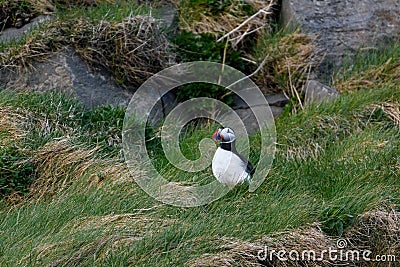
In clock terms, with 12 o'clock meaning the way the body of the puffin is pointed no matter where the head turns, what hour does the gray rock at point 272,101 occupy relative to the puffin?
The gray rock is roughly at 5 o'clock from the puffin.

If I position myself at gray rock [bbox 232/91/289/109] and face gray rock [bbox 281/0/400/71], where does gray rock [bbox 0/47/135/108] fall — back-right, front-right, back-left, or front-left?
back-left

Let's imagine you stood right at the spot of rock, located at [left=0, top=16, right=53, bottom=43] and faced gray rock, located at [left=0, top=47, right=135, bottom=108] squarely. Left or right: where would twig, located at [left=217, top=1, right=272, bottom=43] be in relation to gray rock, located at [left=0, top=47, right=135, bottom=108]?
left

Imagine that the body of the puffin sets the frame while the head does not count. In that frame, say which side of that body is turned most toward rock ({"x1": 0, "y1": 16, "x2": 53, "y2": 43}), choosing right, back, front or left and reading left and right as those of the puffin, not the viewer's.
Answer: right

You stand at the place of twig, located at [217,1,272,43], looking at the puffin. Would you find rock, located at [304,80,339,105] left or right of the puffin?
left

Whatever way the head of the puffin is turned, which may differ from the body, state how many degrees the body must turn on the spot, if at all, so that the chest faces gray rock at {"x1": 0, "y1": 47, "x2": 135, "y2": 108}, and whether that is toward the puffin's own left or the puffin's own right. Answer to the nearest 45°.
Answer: approximately 90° to the puffin's own right

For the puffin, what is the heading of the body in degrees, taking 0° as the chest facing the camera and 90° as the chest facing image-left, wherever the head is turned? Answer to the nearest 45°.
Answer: approximately 45°

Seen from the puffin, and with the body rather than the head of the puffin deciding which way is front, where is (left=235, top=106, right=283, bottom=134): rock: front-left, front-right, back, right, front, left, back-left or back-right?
back-right

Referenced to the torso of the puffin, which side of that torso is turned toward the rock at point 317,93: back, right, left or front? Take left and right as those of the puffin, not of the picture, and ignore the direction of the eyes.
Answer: back
